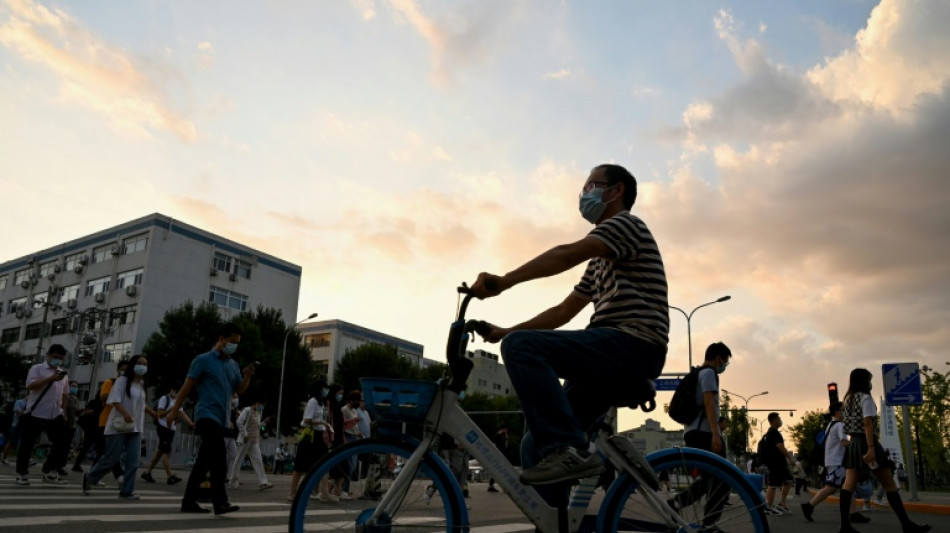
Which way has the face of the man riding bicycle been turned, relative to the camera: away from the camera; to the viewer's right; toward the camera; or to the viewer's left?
to the viewer's left

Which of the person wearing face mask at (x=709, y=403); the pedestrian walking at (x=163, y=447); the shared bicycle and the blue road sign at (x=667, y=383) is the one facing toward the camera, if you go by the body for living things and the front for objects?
the blue road sign

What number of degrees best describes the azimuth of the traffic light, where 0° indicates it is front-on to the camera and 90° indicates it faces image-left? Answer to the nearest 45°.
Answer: approximately 0°

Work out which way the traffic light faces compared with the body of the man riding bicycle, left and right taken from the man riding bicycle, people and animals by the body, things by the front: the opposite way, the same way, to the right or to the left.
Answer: to the left

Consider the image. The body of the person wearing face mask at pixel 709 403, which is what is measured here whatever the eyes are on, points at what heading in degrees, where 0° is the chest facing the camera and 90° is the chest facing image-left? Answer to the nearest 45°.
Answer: approximately 270°

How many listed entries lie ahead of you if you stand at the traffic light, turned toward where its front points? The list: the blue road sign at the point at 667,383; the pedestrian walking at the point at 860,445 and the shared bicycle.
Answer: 2

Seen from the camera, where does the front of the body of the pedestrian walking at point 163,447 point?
to the viewer's right

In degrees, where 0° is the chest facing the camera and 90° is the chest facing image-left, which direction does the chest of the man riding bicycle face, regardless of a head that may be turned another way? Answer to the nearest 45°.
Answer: approximately 90°
